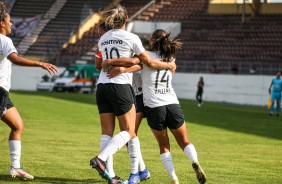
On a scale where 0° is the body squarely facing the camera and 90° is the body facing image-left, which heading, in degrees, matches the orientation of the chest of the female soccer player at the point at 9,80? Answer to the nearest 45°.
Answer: approximately 270°

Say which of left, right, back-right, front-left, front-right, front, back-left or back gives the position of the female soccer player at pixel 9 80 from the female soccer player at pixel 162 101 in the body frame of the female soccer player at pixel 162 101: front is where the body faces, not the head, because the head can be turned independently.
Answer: front-left

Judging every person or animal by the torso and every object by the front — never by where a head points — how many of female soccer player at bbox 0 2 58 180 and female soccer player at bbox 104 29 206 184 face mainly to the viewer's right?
1

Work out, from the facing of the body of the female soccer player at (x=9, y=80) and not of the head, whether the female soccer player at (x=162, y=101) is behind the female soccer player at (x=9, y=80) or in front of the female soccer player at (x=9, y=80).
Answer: in front

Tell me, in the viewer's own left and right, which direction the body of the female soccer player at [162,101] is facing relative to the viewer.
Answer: facing away from the viewer and to the left of the viewer

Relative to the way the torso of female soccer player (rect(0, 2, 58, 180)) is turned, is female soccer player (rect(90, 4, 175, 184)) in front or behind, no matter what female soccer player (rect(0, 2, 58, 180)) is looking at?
in front
